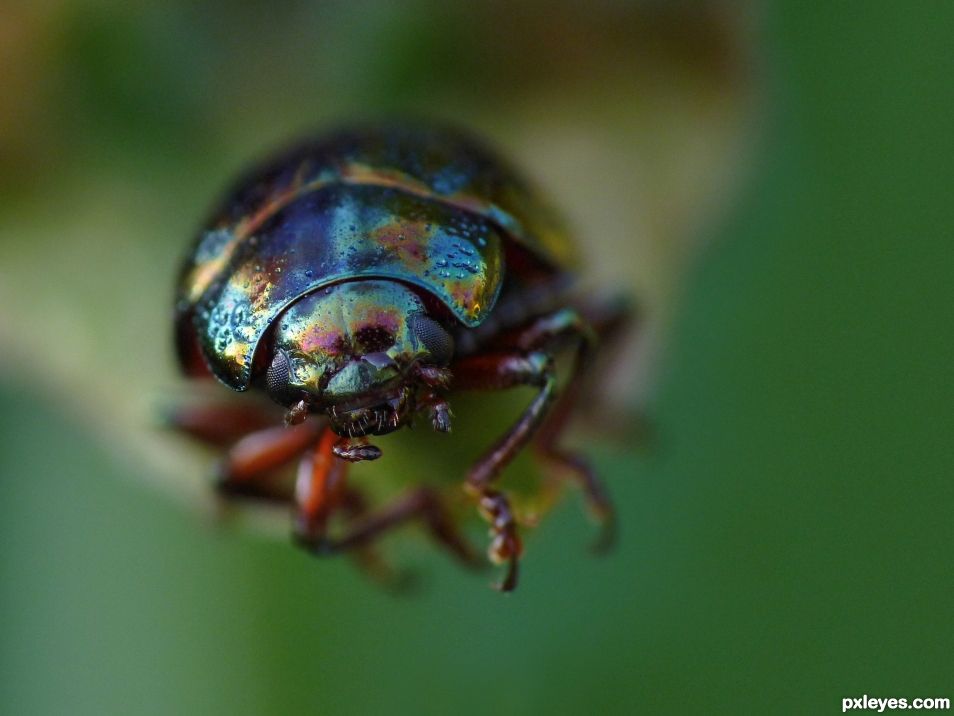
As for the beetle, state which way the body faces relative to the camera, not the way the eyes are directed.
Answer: toward the camera
